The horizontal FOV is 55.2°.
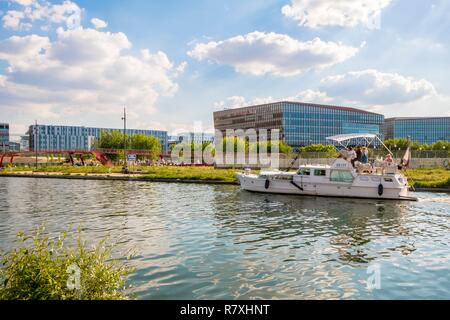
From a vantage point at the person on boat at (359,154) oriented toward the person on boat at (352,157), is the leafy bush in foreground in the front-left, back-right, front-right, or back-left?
front-left

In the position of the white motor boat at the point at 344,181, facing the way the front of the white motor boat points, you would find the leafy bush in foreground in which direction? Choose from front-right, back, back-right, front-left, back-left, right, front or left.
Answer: left

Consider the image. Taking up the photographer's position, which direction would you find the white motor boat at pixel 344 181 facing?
facing to the left of the viewer
